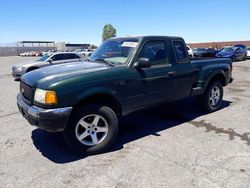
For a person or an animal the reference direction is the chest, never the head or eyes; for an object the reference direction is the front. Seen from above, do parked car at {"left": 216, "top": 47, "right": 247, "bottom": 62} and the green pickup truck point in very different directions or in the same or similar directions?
same or similar directions

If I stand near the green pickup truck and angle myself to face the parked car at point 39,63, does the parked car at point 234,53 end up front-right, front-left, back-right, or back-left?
front-right

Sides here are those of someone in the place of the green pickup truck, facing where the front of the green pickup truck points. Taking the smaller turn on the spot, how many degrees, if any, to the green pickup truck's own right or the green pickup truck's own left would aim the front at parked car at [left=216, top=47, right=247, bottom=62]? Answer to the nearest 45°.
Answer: approximately 180°

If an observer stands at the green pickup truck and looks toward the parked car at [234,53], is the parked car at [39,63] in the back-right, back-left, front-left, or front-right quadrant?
front-left

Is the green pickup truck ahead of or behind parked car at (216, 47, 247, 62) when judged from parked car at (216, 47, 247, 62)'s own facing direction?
ahead

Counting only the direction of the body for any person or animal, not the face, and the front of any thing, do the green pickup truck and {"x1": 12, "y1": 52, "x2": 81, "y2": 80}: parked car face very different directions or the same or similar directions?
same or similar directions

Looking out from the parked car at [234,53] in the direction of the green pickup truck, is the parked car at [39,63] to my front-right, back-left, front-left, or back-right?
front-right

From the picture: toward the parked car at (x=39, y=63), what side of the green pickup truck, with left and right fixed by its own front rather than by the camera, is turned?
right

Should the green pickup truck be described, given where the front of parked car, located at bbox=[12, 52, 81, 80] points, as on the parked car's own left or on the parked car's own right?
on the parked car's own left

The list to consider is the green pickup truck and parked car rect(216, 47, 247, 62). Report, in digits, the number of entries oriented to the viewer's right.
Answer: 0

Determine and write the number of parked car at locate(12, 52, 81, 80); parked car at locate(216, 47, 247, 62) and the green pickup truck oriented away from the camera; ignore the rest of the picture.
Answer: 0

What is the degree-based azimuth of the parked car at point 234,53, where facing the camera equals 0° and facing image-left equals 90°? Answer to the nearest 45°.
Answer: approximately 45°

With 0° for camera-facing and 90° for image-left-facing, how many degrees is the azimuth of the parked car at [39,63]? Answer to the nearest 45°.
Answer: approximately 45°

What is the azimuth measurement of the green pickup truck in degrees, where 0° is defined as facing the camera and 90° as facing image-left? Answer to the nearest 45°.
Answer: approximately 45°
